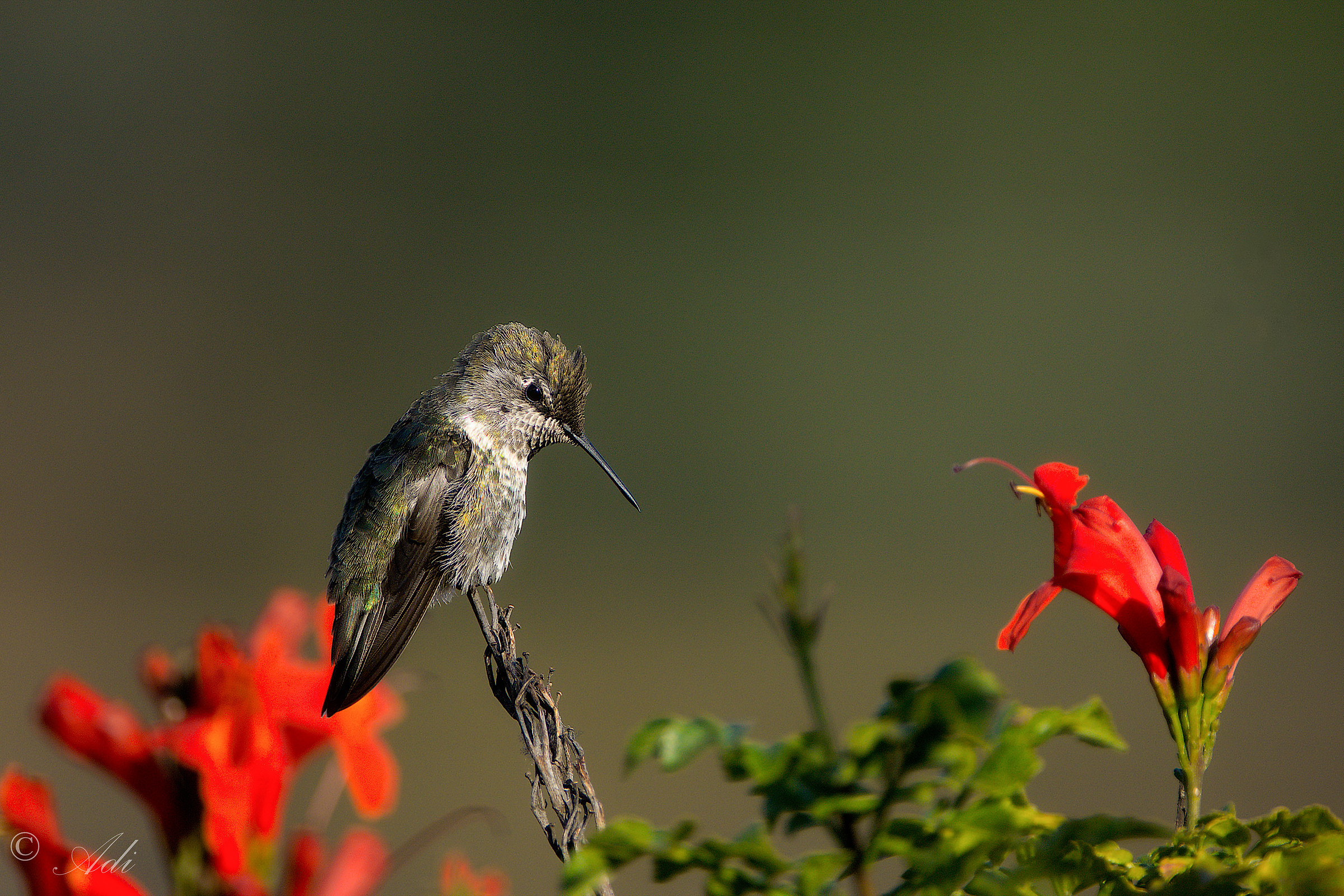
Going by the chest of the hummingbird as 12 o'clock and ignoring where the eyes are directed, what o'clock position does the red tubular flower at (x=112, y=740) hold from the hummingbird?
The red tubular flower is roughly at 3 o'clock from the hummingbird.

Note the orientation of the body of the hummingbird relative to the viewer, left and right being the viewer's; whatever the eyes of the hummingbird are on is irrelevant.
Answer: facing to the right of the viewer

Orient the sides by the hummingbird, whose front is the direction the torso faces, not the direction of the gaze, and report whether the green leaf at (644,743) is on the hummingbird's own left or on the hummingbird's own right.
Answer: on the hummingbird's own right

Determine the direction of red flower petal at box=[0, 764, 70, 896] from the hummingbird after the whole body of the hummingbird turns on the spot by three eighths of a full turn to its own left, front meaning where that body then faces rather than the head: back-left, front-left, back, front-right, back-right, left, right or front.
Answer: back-left

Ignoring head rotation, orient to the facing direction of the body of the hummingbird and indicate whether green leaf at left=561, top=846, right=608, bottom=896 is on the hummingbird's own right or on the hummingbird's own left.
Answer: on the hummingbird's own right

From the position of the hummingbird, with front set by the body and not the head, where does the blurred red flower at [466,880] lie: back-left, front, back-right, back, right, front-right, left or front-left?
right

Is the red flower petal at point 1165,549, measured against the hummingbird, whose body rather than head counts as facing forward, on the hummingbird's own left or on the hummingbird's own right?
on the hummingbird's own right

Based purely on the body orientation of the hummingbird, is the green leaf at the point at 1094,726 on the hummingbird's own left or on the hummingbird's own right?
on the hummingbird's own right
